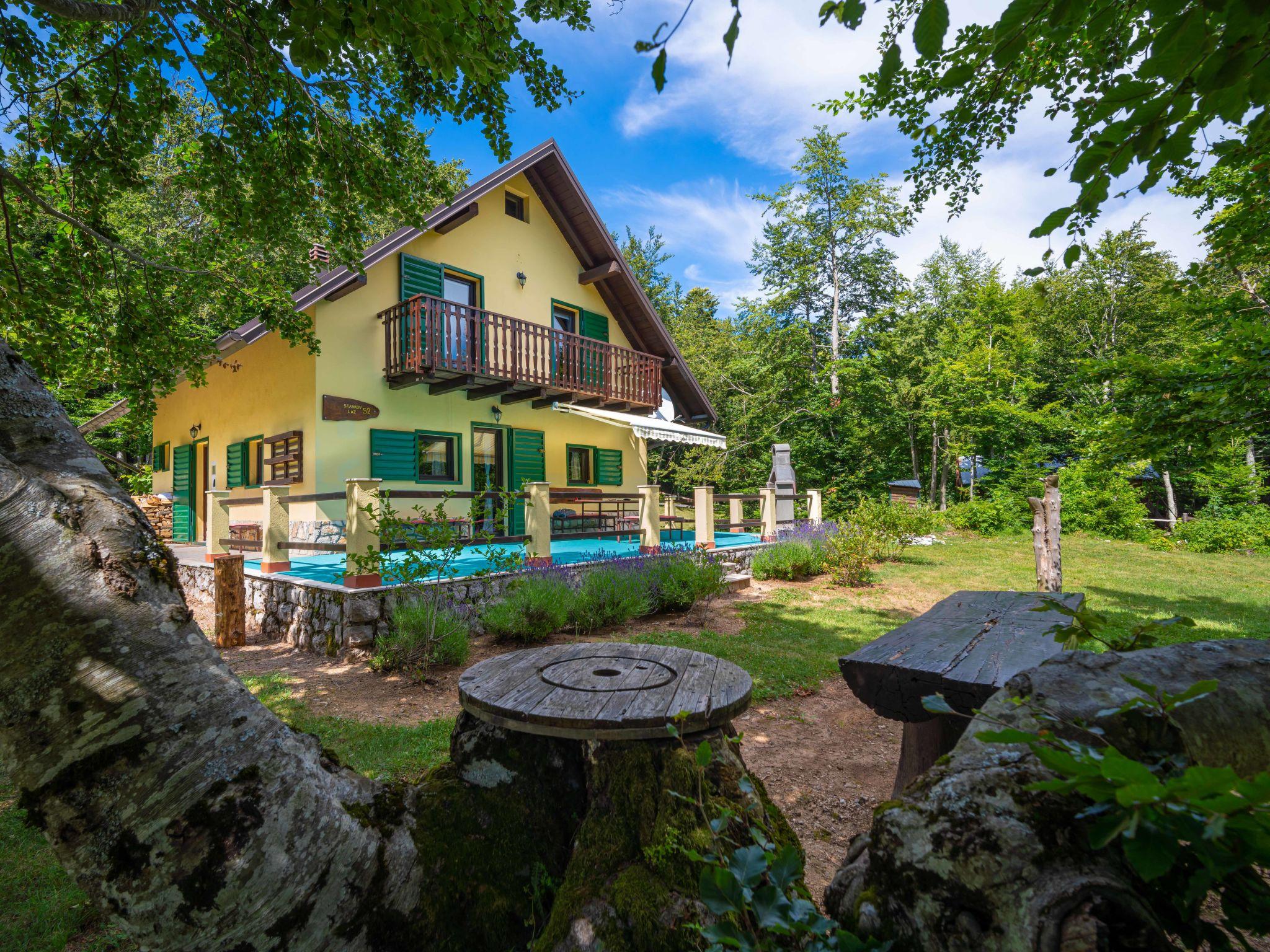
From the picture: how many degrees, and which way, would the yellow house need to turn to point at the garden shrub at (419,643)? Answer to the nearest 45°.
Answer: approximately 45° to its right

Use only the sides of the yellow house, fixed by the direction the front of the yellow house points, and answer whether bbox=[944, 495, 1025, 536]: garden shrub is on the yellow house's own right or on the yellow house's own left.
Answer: on the yellow house's own left

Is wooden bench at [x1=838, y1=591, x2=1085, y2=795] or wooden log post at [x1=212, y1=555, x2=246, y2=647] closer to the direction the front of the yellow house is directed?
the wooden bench

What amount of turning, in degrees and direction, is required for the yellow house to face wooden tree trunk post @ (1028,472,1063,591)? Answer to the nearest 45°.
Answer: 0° — it already faces it

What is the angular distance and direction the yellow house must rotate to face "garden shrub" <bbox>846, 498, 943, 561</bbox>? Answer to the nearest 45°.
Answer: approximately 45° to its left

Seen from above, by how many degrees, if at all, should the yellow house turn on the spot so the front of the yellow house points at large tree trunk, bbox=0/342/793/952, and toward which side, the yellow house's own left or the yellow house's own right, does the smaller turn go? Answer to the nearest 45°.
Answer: approximately 45° to the yellow house's own right

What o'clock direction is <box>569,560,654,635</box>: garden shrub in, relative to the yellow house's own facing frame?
The garden shrub is roughly at 1 o'clock from the yellow house.

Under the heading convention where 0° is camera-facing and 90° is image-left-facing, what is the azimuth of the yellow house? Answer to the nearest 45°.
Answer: approximately 315°
